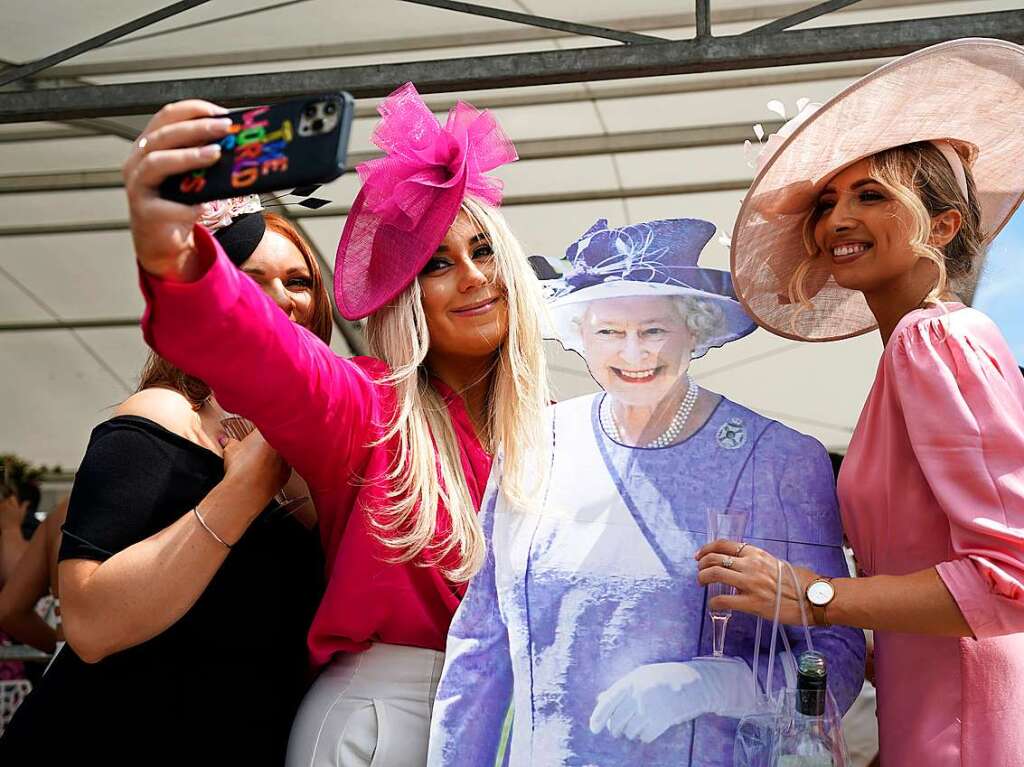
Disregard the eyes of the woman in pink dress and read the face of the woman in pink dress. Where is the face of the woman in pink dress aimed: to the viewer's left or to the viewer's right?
to the viewer's left

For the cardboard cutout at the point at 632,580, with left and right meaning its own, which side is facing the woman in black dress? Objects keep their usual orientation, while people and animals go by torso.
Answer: right

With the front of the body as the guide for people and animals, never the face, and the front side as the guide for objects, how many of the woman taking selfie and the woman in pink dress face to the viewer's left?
1

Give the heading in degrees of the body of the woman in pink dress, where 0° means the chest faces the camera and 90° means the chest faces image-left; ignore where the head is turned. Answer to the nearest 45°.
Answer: approximately 90°

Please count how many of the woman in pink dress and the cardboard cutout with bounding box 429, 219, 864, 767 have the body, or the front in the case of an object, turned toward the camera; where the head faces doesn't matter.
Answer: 1

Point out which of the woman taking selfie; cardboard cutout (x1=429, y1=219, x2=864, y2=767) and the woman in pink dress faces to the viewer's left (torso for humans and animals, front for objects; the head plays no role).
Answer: the woman in pink dress

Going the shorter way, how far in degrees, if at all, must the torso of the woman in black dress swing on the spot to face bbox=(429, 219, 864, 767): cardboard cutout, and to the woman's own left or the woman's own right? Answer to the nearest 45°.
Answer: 0° — they already face it

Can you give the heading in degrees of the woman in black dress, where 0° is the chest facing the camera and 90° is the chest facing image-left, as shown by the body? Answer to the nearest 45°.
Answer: approximately 315°

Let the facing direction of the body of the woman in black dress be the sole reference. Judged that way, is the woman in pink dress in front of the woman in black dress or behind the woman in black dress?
in front
